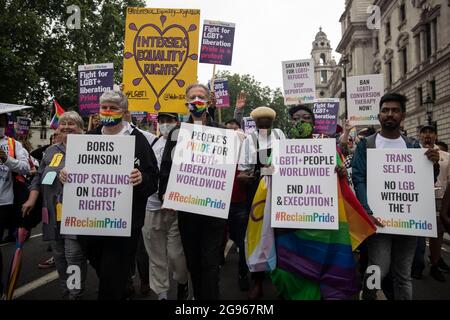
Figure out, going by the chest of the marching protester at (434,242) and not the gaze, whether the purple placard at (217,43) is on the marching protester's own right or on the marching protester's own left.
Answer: on the marching protester's own right

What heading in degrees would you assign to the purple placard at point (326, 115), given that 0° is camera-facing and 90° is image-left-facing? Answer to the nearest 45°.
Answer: approximately 0°

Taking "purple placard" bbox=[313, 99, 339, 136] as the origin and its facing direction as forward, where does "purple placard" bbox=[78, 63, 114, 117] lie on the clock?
"purple placard" bbox=[78, 63, 114, 117] is roughly at 2 o'clock from "purple placard" bbox=[313, 99, 339, 136].

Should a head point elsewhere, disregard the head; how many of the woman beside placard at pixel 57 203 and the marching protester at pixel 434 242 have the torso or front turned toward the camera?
2

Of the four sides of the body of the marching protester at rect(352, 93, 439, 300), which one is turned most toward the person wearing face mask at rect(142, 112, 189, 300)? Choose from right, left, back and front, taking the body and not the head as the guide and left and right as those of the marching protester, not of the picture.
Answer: right
